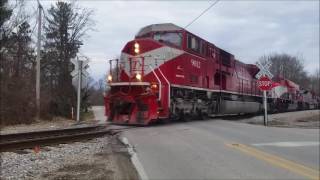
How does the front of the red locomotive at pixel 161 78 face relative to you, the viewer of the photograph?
facing the viewer and to the left of the viewer

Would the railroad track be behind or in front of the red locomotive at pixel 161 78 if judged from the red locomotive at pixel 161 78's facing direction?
in front
